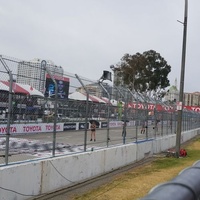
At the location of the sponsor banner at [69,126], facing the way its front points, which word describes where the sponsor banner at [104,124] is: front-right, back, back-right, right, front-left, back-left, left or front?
back-left

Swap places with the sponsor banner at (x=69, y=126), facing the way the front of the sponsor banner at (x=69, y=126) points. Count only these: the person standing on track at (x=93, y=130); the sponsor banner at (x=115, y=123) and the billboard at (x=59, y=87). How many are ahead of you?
1

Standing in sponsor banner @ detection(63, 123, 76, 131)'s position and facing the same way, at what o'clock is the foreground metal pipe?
The foreground metal pipe is roughly at 12 o'clock from the sponsor banner.

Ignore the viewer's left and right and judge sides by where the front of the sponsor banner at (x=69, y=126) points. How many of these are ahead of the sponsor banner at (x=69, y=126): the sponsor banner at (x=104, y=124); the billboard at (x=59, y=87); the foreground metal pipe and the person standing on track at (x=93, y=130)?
2

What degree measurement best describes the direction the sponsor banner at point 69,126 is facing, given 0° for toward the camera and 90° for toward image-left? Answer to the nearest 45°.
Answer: approximately 0°

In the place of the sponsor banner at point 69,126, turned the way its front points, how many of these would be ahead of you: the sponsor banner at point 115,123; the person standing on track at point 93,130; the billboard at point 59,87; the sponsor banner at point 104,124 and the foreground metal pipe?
2

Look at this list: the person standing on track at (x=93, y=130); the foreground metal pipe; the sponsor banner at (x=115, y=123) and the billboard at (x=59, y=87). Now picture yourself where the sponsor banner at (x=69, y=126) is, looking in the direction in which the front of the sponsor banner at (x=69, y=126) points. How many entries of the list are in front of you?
2
